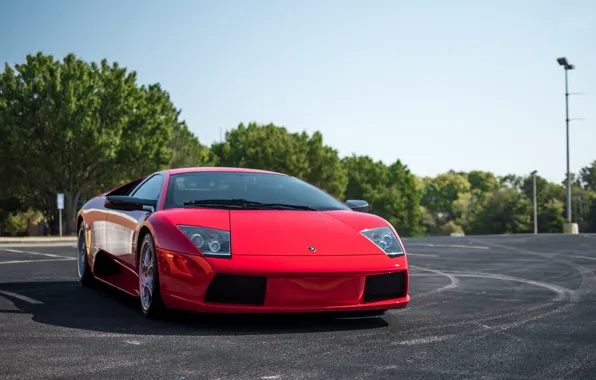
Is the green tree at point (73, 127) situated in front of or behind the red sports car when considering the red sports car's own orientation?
behind

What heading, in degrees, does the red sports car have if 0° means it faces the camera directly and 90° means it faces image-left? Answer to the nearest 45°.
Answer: approximately 315°
